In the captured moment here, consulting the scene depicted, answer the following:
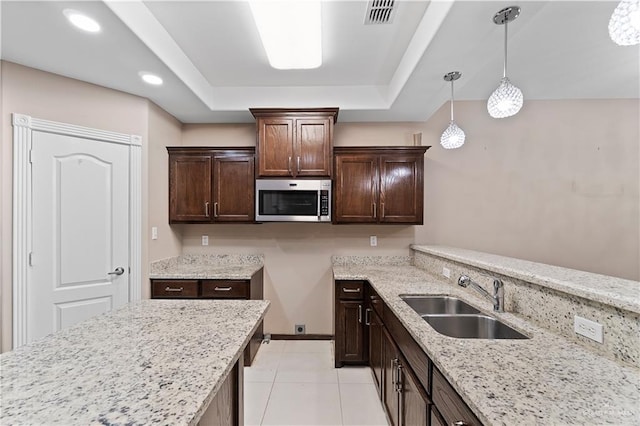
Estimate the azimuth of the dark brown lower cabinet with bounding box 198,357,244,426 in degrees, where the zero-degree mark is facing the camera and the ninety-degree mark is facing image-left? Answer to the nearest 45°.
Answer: approximately 270°

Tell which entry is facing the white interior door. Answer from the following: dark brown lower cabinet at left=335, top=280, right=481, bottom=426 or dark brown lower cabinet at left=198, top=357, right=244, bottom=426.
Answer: dark brown lower cabinet at left=335, top=280, right=481, bottom=426

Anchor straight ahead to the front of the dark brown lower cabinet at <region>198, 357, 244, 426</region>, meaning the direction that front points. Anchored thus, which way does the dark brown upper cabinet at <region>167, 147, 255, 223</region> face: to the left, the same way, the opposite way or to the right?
to the right

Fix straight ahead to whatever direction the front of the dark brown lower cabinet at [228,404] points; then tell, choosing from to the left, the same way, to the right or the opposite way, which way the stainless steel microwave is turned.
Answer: to the right

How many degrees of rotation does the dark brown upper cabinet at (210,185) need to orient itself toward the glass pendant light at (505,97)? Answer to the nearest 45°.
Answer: approximately 45° to its left
